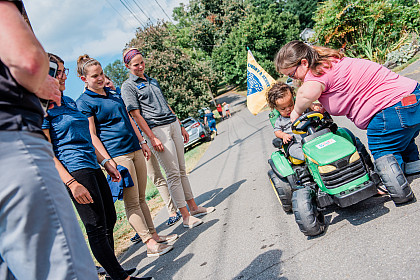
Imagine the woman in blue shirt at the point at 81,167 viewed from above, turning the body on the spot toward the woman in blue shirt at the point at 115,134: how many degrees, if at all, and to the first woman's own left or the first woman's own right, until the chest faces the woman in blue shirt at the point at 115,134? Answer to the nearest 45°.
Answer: approximately 90° to the first woman's own left

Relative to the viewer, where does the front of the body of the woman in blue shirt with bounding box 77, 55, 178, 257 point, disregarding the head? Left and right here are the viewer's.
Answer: facing the viewer and to the right of the viewer

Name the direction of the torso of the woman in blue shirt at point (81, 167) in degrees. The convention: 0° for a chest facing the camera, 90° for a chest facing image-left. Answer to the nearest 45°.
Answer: approximately 315°

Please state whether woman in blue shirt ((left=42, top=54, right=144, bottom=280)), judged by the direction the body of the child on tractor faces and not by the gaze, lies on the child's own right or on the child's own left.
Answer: on the child's own right

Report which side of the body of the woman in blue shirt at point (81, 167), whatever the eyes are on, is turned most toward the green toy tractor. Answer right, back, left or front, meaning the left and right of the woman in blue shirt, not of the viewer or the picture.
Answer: front

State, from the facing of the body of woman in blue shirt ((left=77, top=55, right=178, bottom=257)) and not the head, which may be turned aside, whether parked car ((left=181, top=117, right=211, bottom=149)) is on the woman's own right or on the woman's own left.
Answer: on the woman's own left

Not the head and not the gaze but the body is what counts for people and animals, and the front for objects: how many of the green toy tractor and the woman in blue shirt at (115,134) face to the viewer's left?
0

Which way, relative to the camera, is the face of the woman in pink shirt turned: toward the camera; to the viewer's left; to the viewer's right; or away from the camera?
to the viewer's left
